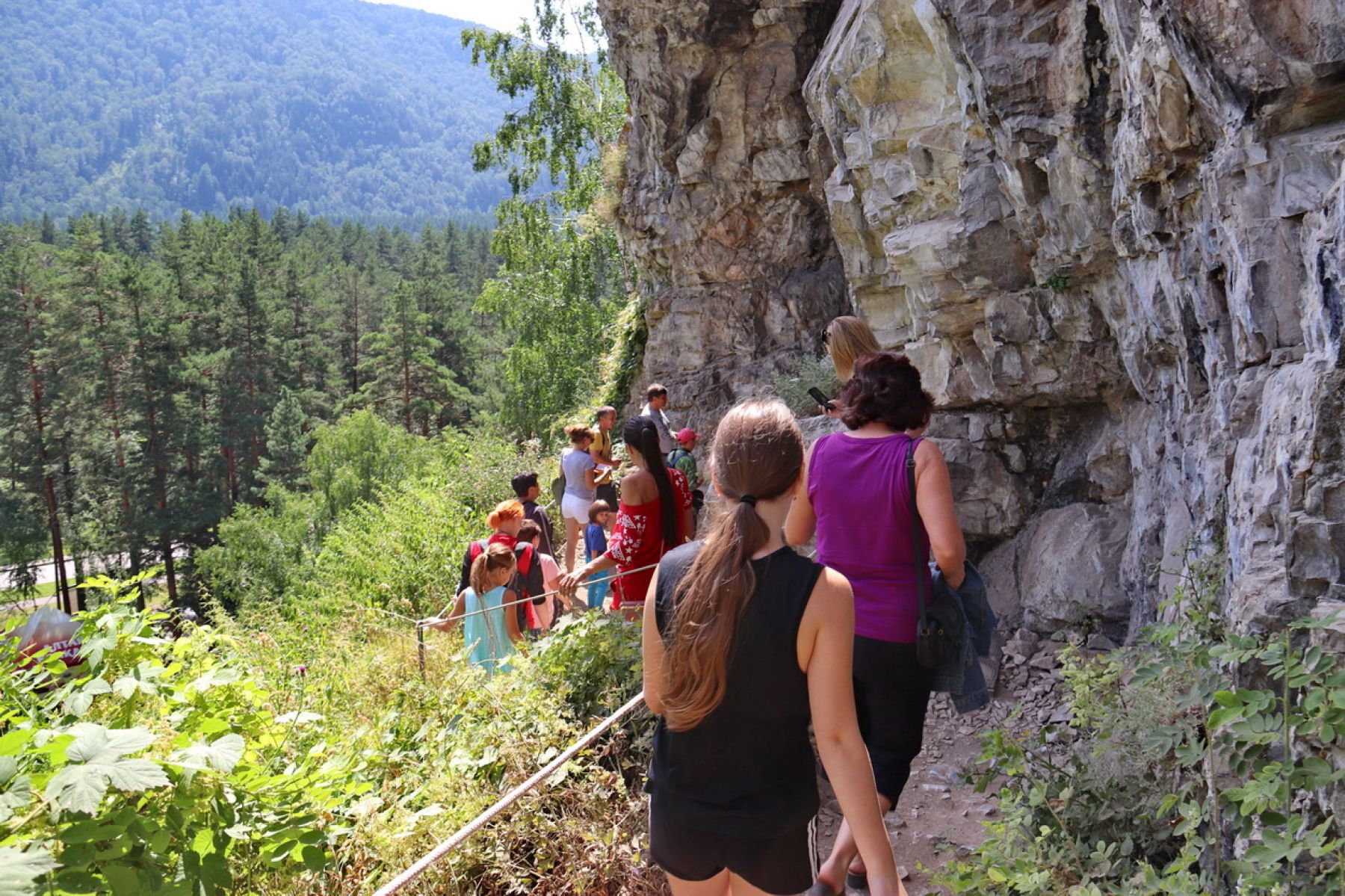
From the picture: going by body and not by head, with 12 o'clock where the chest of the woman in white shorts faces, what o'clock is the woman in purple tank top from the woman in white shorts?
The woman in purple tank top is roughly at 4 o'clock from the woman in white shorts.

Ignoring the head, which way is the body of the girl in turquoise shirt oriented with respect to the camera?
away from the camera

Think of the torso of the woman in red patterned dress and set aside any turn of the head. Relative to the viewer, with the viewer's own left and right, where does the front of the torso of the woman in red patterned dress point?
facing away from the viewer and to the left of the viewer

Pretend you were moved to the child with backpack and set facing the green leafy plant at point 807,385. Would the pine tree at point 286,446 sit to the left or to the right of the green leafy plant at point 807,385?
left

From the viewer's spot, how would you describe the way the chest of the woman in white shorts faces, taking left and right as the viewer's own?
facing away from the viewer and to the right of the viewer

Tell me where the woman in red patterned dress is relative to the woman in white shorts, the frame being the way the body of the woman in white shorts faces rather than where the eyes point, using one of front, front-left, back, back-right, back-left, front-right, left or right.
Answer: back-right
